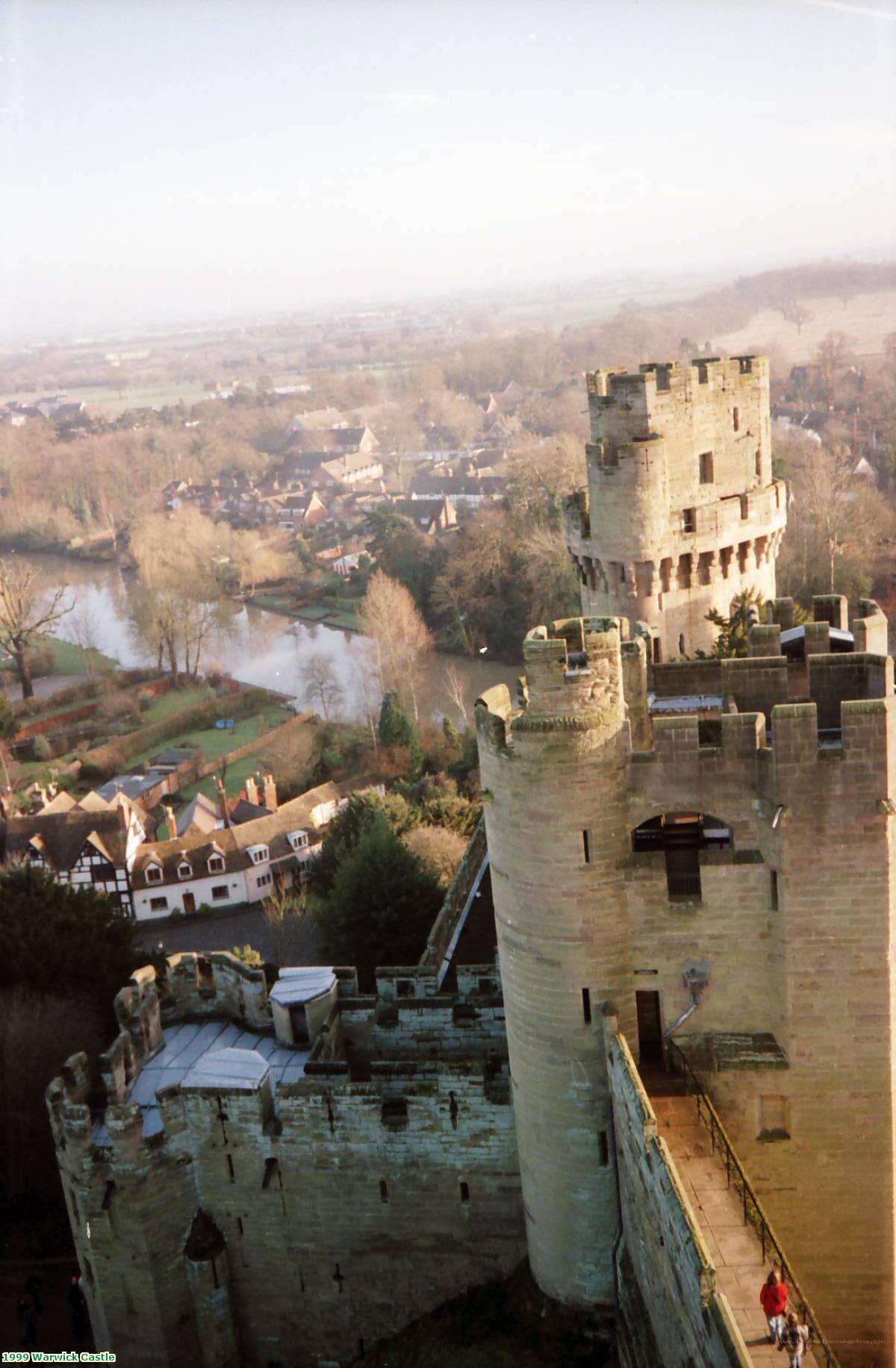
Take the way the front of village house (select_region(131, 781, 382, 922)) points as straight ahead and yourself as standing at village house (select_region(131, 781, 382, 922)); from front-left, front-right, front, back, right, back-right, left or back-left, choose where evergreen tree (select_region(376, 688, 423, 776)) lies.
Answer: back-left

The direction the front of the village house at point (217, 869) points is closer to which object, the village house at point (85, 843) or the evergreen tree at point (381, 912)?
the evergreen tree

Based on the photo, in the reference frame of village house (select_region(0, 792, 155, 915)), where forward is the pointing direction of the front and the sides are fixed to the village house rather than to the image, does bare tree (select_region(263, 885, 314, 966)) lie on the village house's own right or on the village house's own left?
on the village house's own left

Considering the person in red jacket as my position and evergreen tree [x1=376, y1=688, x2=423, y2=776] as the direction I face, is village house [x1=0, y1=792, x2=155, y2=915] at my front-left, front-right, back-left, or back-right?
front-left

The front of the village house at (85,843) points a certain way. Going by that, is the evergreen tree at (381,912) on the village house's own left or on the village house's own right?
on the village house's own left

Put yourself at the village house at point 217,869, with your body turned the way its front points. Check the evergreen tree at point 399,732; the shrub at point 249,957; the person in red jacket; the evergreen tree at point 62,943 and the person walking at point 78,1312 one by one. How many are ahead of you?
4

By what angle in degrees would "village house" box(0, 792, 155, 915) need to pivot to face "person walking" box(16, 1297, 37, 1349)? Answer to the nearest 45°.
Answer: approximately 45° to its left

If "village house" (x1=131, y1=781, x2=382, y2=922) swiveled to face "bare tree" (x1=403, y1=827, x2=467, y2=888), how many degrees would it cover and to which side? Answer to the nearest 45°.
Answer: approximately 45° to its left

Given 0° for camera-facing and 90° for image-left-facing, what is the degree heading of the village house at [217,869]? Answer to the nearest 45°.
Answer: approximately 0°

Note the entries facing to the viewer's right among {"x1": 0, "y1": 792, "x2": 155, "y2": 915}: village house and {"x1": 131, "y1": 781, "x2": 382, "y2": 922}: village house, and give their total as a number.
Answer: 0

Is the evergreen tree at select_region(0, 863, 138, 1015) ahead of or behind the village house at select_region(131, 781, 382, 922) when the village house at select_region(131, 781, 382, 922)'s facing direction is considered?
ahead

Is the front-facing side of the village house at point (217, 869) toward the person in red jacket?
yes

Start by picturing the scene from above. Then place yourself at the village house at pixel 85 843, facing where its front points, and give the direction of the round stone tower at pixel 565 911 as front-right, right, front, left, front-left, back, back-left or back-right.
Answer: front-left

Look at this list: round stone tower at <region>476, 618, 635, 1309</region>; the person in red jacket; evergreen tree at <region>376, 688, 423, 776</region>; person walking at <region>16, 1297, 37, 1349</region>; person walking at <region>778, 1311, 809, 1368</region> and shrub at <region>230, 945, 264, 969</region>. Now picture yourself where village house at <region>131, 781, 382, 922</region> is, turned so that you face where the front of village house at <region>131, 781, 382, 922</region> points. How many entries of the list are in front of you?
5

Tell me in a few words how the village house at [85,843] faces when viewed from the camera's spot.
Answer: facing the viewer and to the left of the viewer

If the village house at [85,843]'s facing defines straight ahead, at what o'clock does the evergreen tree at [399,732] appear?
The evergreen tree is roughly at 7 o'clock from the village house.

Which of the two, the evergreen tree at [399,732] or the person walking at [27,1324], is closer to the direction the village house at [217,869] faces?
the person walking

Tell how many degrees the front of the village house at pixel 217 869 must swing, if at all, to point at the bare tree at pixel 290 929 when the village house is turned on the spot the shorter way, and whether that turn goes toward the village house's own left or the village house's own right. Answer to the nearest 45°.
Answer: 0° — it already faces it
